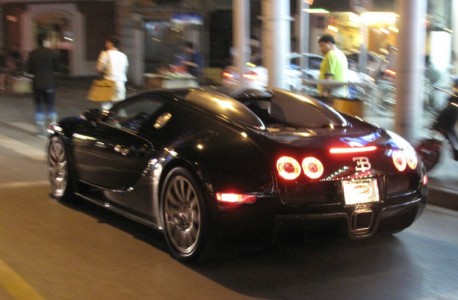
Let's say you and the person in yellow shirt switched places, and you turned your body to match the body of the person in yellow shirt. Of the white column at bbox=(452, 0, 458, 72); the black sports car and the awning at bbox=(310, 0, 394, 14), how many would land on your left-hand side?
1

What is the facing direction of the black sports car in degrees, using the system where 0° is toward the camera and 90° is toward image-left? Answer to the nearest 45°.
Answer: approximately 135°

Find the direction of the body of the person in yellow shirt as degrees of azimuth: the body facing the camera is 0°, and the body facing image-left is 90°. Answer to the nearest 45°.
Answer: approximately 90°

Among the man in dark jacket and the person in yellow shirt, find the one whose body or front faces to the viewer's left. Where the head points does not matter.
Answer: the person in yellow shirt

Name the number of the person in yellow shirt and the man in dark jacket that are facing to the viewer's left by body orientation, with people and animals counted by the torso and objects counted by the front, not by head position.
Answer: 1

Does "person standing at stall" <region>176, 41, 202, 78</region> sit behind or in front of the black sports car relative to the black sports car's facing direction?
in front

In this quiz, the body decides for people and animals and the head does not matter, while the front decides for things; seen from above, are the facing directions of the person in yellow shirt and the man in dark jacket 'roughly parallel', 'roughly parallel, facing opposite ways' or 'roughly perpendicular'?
roughly perpendicular

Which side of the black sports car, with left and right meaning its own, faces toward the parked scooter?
right

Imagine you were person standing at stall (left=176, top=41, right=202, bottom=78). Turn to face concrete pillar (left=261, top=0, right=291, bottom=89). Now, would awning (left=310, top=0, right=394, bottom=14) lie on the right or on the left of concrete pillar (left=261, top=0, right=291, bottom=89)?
left

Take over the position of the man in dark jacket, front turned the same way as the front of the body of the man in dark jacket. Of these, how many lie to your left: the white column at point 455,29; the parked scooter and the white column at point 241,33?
0

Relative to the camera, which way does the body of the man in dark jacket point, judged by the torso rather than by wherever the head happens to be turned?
away from the camera

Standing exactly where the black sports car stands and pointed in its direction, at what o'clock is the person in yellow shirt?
The person in yellow shirt is roughly at 2 o'clock from the black sports car.

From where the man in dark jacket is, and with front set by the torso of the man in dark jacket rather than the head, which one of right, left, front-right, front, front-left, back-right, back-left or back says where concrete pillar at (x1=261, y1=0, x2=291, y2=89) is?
back-right
